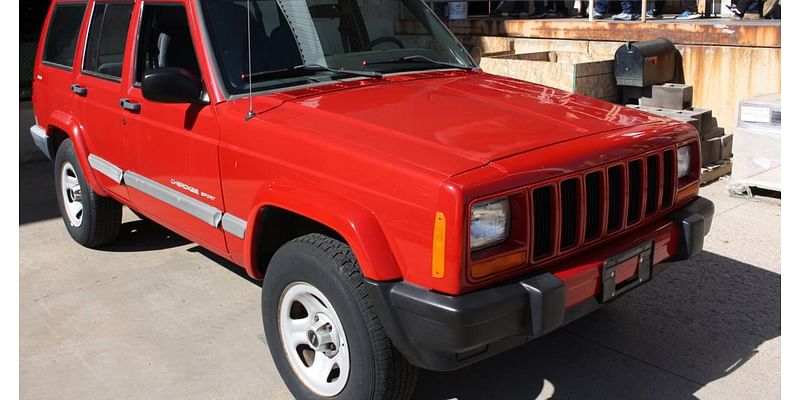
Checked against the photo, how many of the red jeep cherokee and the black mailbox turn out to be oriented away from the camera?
0

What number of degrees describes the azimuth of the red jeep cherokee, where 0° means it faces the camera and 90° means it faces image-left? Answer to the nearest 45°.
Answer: approximately 315°

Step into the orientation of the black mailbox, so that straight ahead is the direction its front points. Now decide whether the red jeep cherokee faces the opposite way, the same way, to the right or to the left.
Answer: to the left

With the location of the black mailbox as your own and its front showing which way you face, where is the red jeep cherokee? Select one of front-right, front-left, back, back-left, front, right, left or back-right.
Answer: front-left

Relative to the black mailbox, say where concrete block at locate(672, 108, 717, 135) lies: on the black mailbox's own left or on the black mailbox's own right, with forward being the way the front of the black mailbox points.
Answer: on the black mailbox's own left

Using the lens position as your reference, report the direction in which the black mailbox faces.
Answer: facing the viewer and to the left of the viewer

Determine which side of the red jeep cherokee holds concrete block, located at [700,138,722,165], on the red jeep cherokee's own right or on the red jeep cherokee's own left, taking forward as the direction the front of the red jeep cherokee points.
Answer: on the red jeep cherokee's own left
